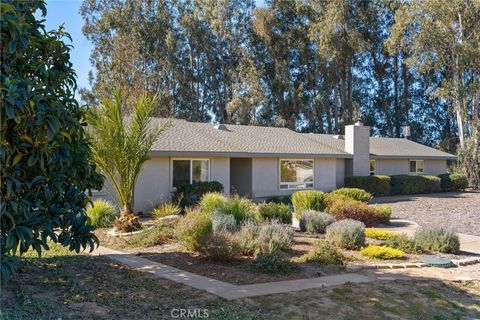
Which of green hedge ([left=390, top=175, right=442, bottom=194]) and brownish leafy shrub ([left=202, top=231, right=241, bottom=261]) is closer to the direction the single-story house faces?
the brownish leafy shrub

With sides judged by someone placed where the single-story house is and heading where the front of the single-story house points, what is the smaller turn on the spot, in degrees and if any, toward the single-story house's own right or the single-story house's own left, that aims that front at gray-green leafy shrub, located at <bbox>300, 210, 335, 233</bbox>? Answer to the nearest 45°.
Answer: approximately 45° to the single-story house's own right

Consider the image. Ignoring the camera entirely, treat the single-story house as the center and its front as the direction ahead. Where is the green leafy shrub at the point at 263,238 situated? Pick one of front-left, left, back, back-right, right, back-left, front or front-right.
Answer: front-right

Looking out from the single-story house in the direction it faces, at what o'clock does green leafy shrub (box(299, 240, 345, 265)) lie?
The green leafy shrub is roughly at 1 o'clock from the single-story house.

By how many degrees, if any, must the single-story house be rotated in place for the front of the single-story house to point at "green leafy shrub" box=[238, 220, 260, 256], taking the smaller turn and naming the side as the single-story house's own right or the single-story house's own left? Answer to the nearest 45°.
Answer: approximately 45° to the single-story house's own right

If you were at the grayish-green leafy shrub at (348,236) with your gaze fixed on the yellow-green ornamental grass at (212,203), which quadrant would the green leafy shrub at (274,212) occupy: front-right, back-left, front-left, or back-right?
front-right

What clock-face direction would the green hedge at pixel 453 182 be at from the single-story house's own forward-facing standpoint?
The green hedge is roughly at 9 o'clock from the single-story house.

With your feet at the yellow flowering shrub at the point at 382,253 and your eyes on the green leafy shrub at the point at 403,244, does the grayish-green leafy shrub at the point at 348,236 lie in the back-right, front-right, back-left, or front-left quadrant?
front-left

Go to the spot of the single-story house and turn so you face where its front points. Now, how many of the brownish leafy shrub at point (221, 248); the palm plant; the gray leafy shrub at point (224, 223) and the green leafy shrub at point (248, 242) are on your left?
0

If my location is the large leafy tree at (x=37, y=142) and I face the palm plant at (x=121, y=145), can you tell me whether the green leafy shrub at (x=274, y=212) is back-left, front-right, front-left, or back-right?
front-right

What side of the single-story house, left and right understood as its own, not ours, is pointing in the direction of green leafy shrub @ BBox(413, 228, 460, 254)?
front

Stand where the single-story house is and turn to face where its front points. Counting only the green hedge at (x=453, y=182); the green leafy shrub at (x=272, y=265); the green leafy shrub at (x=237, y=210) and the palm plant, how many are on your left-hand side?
1

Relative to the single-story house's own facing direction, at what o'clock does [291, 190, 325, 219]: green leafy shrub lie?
The green leafy shrub is roughly at 1 o'clock from the single-story house.

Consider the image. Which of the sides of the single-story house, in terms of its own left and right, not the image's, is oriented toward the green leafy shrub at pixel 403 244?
front

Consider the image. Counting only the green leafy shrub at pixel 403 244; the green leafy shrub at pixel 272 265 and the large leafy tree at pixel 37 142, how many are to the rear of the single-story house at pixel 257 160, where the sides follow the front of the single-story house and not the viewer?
0
